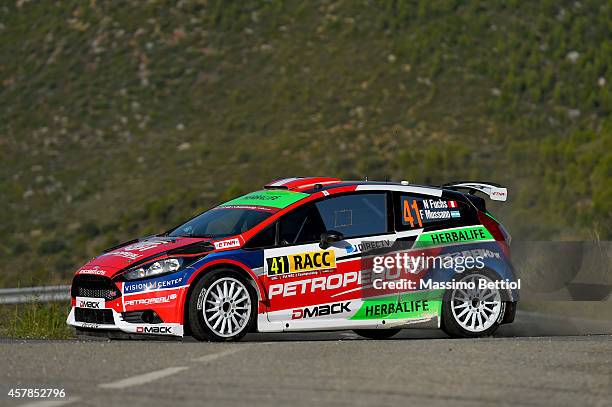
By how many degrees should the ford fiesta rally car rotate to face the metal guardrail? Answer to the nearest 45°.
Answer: approximately 90° to its right

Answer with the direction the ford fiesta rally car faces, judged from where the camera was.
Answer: facing the viewer and to the left of the viewer
